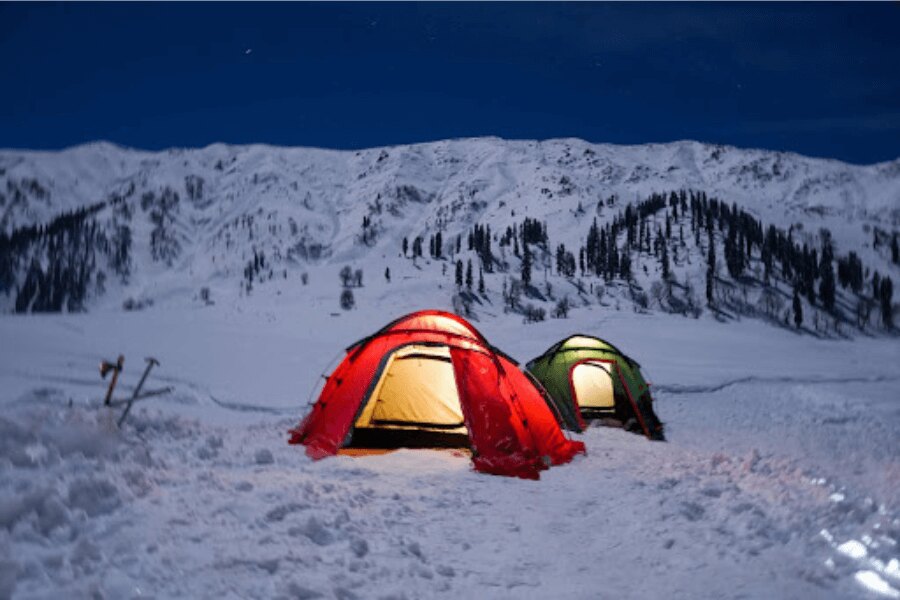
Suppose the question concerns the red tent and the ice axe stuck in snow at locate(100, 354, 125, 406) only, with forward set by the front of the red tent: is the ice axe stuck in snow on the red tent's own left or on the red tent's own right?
on the red tent's own right

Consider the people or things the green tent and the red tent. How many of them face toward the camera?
2

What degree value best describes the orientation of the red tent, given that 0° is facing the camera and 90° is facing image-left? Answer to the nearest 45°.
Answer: approximately 0°

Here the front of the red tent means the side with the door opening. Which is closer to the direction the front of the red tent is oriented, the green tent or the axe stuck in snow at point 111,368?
the axe stuck in snow

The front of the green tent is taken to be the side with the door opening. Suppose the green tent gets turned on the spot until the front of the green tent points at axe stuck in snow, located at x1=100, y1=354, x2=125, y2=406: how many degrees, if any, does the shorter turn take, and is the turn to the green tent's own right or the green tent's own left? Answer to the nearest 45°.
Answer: approximately 45° to the green tent's own right
